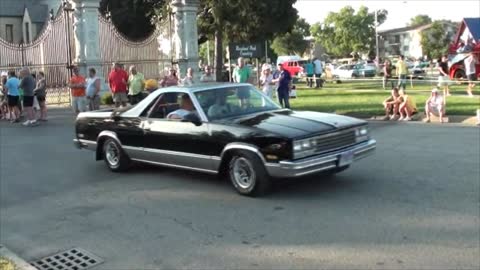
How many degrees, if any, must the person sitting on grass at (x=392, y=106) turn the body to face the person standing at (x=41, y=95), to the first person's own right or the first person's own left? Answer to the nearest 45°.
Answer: approximately 45° to the first person's own right

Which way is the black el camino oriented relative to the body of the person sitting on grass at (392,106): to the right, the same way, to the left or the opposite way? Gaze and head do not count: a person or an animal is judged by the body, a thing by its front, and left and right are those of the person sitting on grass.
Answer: to the left

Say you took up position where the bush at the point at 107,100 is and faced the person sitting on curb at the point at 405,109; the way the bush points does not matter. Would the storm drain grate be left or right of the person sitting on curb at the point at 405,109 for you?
right

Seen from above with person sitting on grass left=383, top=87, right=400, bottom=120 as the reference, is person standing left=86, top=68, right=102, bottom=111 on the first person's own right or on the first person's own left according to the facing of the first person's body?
on the first person's own right

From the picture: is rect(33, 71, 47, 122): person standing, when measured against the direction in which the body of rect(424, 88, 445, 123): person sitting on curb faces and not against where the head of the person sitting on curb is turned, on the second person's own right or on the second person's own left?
on the second person's own right

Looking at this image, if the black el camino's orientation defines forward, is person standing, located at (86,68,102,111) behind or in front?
behind

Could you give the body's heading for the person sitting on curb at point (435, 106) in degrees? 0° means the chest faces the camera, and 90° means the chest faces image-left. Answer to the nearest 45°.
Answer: approximately 0°

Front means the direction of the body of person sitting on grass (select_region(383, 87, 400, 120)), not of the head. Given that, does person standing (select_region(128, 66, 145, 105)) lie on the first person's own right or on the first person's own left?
on the first person's own right

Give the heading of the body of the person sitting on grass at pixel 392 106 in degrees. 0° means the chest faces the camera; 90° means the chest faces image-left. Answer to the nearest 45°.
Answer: approximately 45°

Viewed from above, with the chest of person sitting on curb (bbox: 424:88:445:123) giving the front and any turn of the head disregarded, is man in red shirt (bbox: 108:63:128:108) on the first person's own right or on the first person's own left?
on the first person's own right
